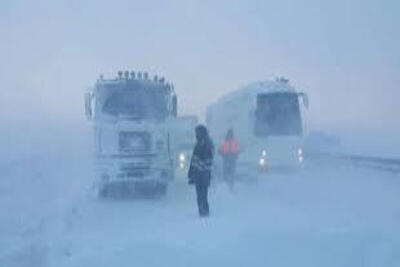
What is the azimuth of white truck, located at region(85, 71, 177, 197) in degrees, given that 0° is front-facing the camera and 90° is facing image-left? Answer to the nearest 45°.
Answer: approximately 0°

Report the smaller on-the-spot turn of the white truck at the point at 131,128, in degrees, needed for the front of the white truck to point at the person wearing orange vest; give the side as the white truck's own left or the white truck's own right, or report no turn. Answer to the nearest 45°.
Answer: approximately 90° to the white truck's own left

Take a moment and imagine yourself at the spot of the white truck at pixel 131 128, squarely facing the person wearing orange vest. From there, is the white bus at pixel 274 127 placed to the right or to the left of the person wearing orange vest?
left

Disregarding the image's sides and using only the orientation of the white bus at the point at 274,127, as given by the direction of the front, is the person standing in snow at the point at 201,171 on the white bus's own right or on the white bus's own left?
on the white bus's own right

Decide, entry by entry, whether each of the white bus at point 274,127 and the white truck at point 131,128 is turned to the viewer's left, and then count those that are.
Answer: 0

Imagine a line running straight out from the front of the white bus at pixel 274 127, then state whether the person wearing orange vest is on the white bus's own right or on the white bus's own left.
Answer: on the white bus's own right

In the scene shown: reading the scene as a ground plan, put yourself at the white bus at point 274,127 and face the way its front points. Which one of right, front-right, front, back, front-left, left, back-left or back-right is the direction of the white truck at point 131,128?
right

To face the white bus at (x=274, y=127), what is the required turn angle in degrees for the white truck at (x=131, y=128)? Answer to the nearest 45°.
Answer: approximately 135° to its left
